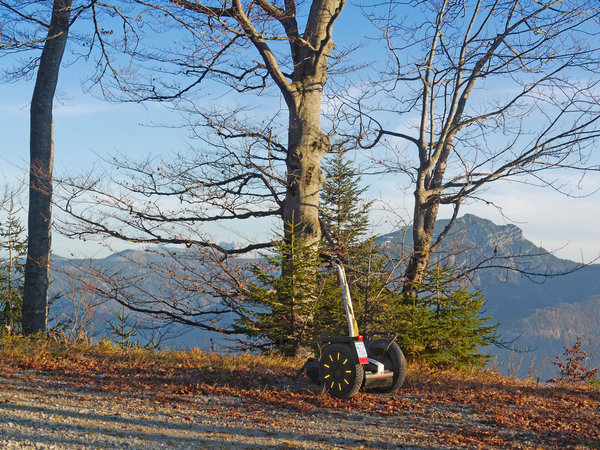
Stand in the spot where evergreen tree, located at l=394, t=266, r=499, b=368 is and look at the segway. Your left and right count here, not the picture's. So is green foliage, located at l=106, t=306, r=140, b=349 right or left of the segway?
right

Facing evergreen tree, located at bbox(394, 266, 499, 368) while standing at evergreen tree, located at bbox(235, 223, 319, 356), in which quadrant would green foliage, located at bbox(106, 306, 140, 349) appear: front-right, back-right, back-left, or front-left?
back-left

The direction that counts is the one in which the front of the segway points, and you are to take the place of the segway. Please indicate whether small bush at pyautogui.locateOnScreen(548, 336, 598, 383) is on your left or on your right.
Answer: on your right

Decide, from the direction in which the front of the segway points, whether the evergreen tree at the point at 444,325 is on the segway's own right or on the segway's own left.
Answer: on the segway's own right

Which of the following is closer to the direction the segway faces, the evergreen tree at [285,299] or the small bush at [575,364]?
the evergreen tree
